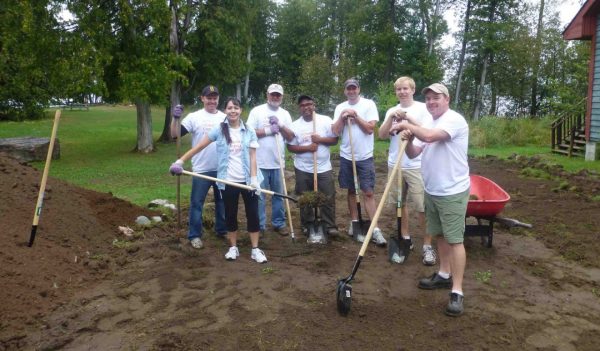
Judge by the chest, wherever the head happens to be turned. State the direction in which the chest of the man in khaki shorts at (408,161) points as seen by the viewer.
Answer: toward the camera

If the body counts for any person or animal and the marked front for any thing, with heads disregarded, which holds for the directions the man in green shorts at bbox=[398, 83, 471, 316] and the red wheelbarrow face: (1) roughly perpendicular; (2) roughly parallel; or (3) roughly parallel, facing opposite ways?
roughly perpendicular

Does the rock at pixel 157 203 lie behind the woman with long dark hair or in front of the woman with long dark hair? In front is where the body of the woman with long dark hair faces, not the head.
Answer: behind

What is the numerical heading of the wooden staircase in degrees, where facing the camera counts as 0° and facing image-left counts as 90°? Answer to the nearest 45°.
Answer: approximately 45°

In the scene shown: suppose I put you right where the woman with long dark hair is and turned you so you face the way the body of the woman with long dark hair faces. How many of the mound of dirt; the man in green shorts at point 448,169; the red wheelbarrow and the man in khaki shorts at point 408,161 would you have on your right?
1

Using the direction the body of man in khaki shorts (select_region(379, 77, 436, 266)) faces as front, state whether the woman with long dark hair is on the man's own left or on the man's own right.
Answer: on the man's own right

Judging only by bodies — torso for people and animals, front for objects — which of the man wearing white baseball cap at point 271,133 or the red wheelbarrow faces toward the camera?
the man wearing white baseball cap

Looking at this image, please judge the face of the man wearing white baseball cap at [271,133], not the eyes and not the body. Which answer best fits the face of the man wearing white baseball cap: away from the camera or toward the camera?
toward the camera

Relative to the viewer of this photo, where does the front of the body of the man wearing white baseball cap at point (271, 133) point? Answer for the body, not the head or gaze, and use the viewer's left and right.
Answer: facing the viewer

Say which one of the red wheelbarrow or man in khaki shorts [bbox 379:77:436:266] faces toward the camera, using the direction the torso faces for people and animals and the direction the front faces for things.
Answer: the man in khaki shorts

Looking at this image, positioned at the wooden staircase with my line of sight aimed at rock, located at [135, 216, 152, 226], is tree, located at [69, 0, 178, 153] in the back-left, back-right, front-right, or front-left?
front-right

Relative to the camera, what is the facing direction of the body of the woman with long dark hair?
toward the camera

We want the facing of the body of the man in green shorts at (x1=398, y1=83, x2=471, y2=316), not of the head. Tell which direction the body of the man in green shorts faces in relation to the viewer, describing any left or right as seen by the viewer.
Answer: facing the viewer and to the left of the viewer

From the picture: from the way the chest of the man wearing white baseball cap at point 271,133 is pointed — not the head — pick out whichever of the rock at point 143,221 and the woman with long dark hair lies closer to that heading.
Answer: the woman with long dark hair

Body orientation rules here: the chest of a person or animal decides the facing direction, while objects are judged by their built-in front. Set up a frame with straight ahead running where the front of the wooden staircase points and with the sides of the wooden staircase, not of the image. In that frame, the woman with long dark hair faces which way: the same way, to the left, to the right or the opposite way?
to the left
